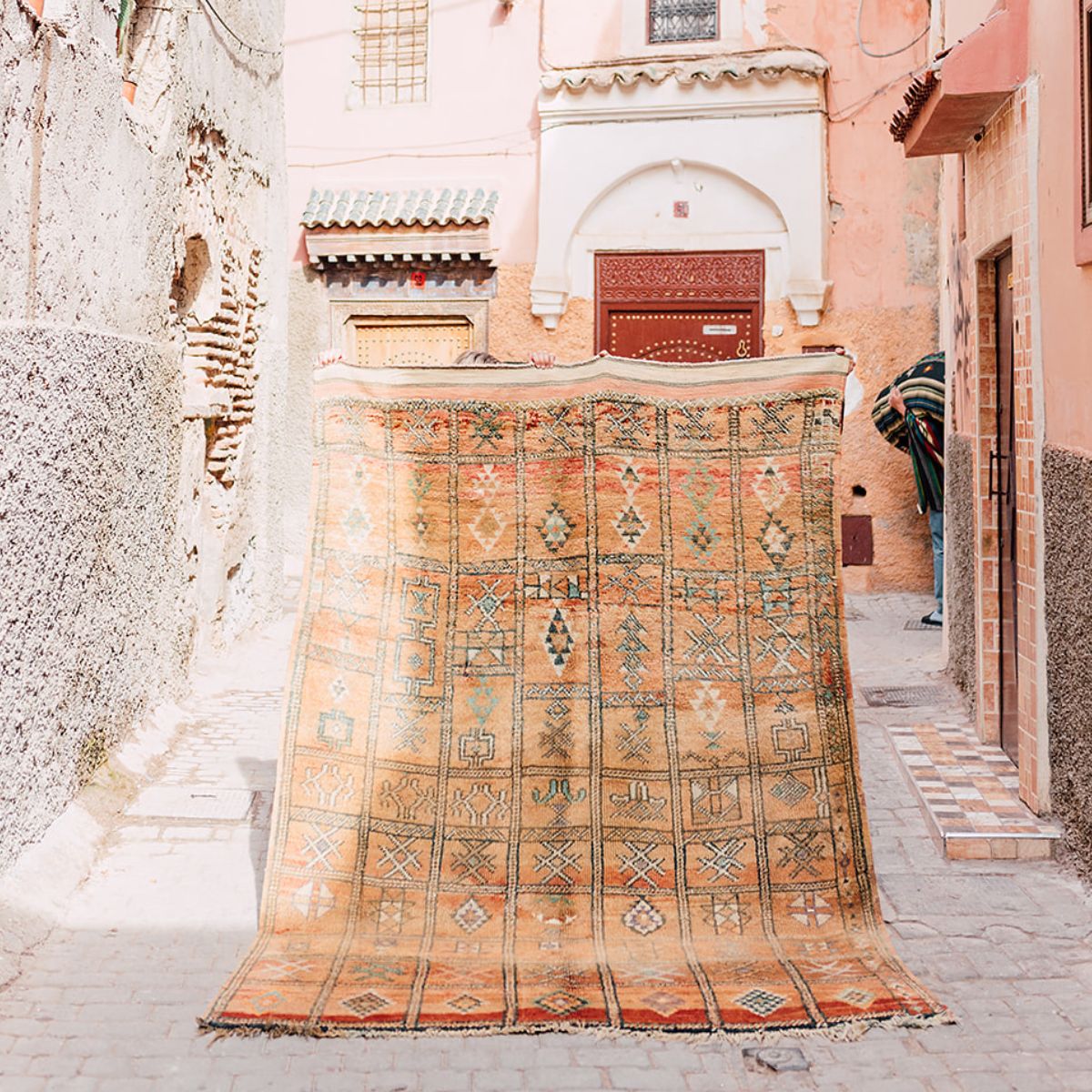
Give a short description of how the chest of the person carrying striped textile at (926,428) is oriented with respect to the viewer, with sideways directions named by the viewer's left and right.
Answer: facing to the left of the viewer

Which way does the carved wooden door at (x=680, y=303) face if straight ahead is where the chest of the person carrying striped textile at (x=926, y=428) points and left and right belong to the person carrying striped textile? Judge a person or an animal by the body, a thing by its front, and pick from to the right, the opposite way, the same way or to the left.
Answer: to the left

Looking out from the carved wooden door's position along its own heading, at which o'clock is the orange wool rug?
The orange wool rug is roughly at 12 o'clock from the carved wooden door.

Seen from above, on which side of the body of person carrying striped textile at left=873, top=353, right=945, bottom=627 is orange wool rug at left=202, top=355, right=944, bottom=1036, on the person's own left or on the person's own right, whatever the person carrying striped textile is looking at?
on the person's own left

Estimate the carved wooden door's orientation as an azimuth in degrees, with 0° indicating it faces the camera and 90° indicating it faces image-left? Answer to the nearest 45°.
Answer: approximately 0°

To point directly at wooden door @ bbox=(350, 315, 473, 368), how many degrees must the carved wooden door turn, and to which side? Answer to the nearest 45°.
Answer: approximately 90° to its right
